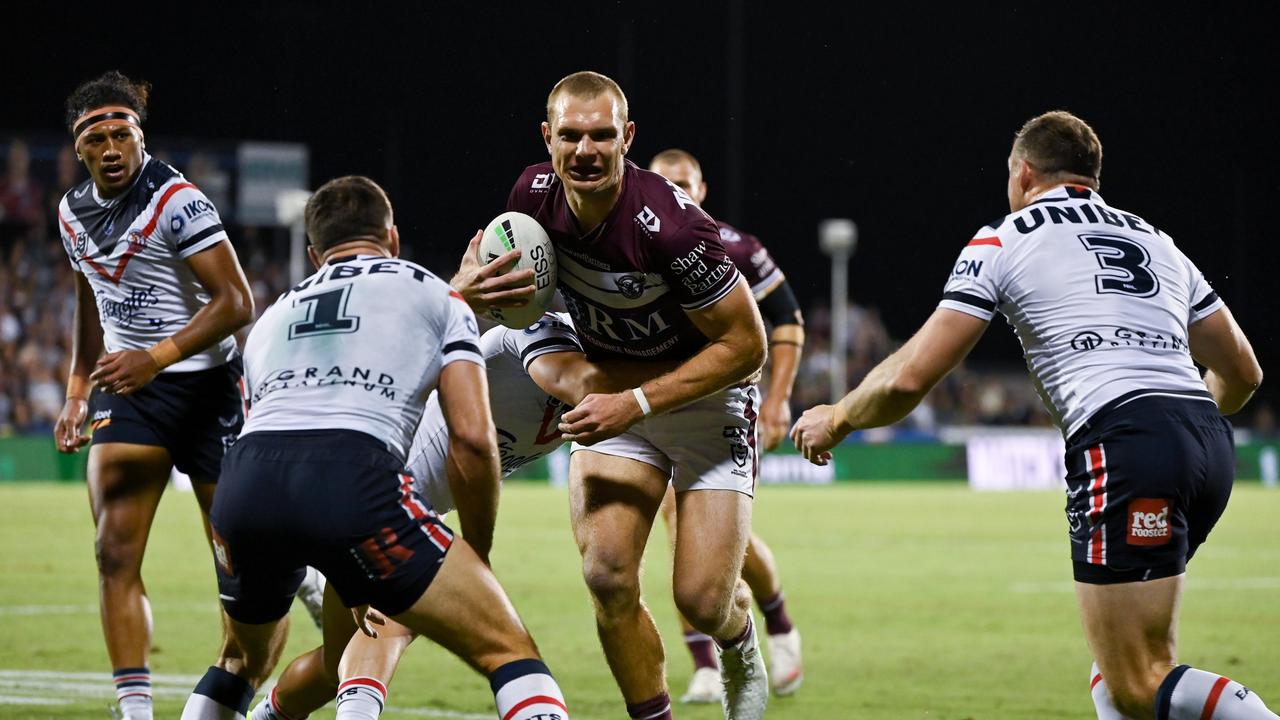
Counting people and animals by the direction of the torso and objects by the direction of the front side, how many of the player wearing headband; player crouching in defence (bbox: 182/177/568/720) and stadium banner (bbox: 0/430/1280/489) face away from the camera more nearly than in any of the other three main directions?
1

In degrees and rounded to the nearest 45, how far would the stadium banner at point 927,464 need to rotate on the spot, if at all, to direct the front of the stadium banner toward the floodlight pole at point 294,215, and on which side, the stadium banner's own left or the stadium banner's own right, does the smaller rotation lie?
approximately 90° to the stadium banner's own right

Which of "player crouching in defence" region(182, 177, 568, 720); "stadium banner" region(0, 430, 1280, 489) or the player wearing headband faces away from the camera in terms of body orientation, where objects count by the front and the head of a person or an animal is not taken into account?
the player crouching in defence

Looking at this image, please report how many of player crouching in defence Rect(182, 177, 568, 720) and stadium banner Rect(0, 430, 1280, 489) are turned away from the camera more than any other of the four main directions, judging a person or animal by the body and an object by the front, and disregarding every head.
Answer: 1

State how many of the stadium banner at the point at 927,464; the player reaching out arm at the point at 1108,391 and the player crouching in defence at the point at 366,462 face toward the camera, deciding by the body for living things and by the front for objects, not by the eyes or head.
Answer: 1

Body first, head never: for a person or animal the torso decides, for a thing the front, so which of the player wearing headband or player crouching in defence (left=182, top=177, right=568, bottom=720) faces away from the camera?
the player crouching in defence

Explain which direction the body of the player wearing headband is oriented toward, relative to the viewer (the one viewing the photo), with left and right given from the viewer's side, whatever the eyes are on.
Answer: facing the viewer and to the left of the viewer

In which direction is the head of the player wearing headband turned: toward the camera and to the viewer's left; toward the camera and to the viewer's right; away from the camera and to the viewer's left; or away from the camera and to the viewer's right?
toward the camera and to the viewer's right

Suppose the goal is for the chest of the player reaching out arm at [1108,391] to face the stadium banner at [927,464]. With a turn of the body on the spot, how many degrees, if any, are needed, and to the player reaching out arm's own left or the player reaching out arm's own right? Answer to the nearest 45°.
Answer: approximately 45° to the player reaching out arm's own right

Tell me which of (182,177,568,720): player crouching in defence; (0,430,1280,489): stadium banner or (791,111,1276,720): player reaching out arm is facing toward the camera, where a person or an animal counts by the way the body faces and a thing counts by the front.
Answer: the stadium banner

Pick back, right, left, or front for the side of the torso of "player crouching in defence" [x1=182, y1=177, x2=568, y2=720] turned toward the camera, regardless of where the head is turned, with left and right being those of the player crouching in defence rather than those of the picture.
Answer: back

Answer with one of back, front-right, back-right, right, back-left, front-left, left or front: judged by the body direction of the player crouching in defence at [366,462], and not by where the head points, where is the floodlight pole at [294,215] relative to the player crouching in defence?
front

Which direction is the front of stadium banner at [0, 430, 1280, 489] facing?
toward the camera

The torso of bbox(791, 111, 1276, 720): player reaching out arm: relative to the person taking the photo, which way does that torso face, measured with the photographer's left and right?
facing away from the viewer and to the left of the viewer

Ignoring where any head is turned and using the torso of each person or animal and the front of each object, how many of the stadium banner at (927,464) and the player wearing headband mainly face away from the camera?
0

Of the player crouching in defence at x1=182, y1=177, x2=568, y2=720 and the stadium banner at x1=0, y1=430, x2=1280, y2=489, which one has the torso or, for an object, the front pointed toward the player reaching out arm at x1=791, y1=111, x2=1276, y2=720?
the stadium banner

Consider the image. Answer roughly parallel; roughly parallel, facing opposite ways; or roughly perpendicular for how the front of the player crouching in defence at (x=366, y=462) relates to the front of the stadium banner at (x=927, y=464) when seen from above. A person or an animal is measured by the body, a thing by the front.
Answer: roughly parallel, facing opposite ways

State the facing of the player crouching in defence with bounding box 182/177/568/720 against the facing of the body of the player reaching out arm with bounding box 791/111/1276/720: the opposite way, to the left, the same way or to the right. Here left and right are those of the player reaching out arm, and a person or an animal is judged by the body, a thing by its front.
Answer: the same way

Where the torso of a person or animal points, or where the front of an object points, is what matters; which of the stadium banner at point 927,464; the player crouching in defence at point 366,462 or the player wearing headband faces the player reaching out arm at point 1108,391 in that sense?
the stadium banner
